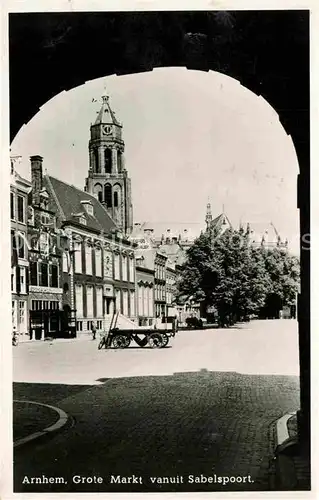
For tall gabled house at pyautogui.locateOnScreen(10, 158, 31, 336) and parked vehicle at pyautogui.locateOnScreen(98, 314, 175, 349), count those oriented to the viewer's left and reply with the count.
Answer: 1

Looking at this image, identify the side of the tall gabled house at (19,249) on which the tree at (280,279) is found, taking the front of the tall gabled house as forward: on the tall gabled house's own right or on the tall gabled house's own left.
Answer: on the tall gabled house's own left

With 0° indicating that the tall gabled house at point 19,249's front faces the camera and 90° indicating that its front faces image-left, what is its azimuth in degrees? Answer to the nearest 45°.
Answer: approximately 315°

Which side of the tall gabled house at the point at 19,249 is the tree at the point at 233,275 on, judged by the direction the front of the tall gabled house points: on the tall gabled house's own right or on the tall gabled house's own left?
on the tall gabled house's own left

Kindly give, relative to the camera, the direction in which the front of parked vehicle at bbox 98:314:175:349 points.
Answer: facing to the left of the viewer

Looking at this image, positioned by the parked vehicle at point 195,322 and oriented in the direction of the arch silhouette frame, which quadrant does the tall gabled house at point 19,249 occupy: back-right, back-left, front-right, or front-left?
front-right
